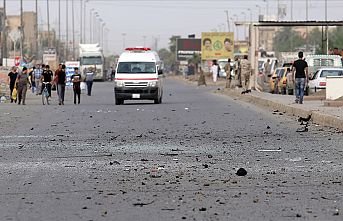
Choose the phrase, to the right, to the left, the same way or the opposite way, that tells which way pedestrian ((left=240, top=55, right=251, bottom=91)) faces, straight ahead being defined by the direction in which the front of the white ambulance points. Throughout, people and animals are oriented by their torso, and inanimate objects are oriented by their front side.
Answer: the opposite way

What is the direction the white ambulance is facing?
toward the camera

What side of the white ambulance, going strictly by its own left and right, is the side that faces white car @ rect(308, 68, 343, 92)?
left

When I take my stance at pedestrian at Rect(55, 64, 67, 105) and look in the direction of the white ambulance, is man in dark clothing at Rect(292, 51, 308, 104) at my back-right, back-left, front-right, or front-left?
front-right

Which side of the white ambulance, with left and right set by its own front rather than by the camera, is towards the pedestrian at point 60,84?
right

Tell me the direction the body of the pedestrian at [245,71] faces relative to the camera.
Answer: away from the camera

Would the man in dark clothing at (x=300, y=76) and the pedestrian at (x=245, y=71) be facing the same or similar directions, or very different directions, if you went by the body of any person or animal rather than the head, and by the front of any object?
same or similar directions

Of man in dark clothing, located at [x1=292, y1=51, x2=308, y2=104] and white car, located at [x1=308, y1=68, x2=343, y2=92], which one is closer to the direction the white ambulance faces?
the man in dark clothing

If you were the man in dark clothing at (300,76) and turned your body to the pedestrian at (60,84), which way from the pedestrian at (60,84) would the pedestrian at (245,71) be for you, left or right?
right
